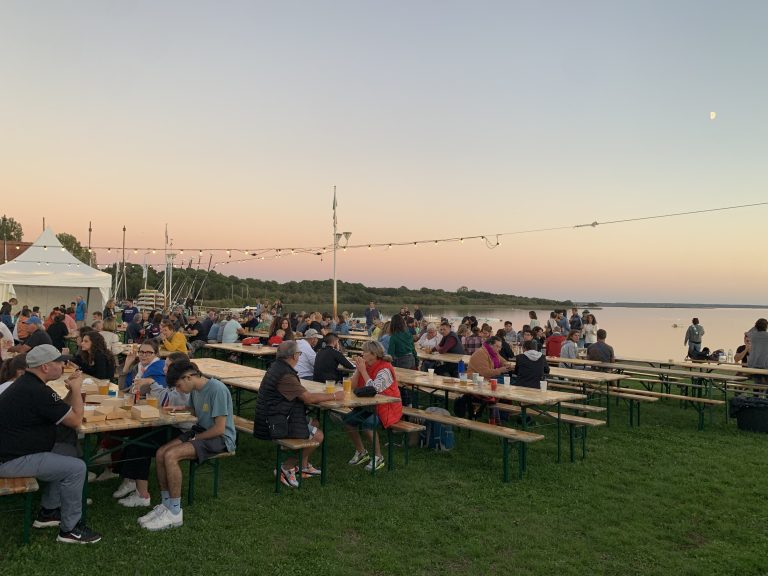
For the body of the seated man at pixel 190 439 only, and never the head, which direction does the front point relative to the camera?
to the viewer's left

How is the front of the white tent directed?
toward the camera

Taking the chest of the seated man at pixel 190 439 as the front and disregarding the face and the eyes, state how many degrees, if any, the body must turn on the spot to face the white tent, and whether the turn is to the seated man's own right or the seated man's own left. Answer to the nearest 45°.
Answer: approximately 90° to the seated man's own right

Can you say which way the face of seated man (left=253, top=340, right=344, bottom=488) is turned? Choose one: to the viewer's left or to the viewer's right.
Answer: to the viewer's right

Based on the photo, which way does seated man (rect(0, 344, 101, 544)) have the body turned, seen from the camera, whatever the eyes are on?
to the viewer's right

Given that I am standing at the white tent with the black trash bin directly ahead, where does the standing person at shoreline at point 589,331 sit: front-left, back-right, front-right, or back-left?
front-left

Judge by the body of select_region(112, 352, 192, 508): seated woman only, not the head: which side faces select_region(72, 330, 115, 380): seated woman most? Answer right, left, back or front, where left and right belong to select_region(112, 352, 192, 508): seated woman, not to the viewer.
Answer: right

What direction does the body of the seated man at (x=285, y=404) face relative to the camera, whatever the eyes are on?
to the viewer's right

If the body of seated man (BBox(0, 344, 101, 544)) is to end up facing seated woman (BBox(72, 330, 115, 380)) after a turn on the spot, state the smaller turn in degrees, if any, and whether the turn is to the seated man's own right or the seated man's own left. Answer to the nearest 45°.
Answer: approximately 90° to the seated man's own left

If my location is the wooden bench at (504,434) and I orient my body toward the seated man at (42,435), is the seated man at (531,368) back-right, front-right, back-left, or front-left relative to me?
back-right

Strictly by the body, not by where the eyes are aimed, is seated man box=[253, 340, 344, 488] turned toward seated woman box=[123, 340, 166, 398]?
no

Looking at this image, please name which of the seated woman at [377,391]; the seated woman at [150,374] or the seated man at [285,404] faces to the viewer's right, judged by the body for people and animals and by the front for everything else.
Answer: the seated man

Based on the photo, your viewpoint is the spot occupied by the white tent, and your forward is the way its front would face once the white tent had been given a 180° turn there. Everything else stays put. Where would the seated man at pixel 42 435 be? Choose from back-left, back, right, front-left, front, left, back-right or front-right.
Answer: back
